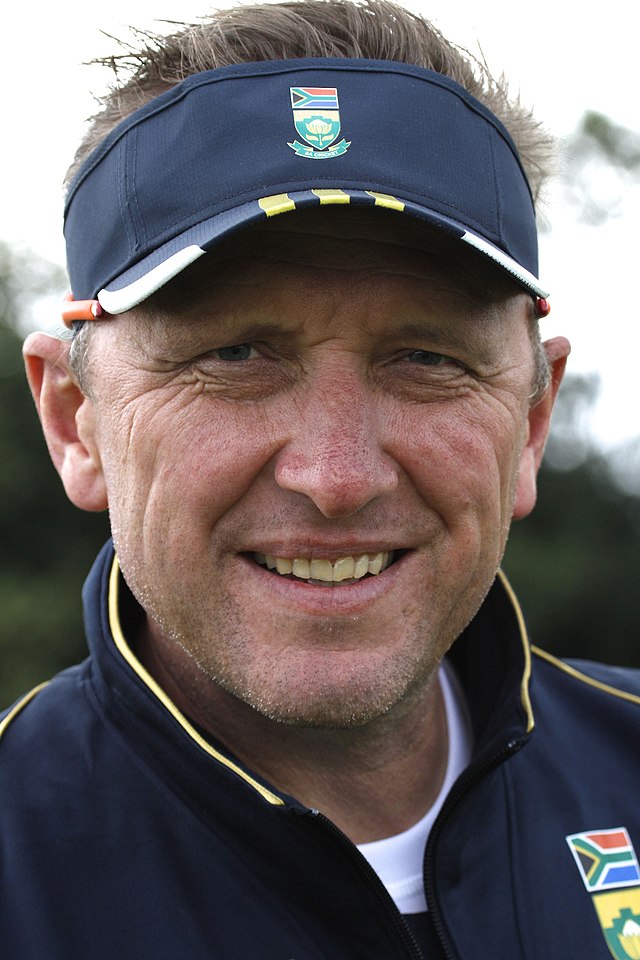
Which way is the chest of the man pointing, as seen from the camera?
toward the camera
